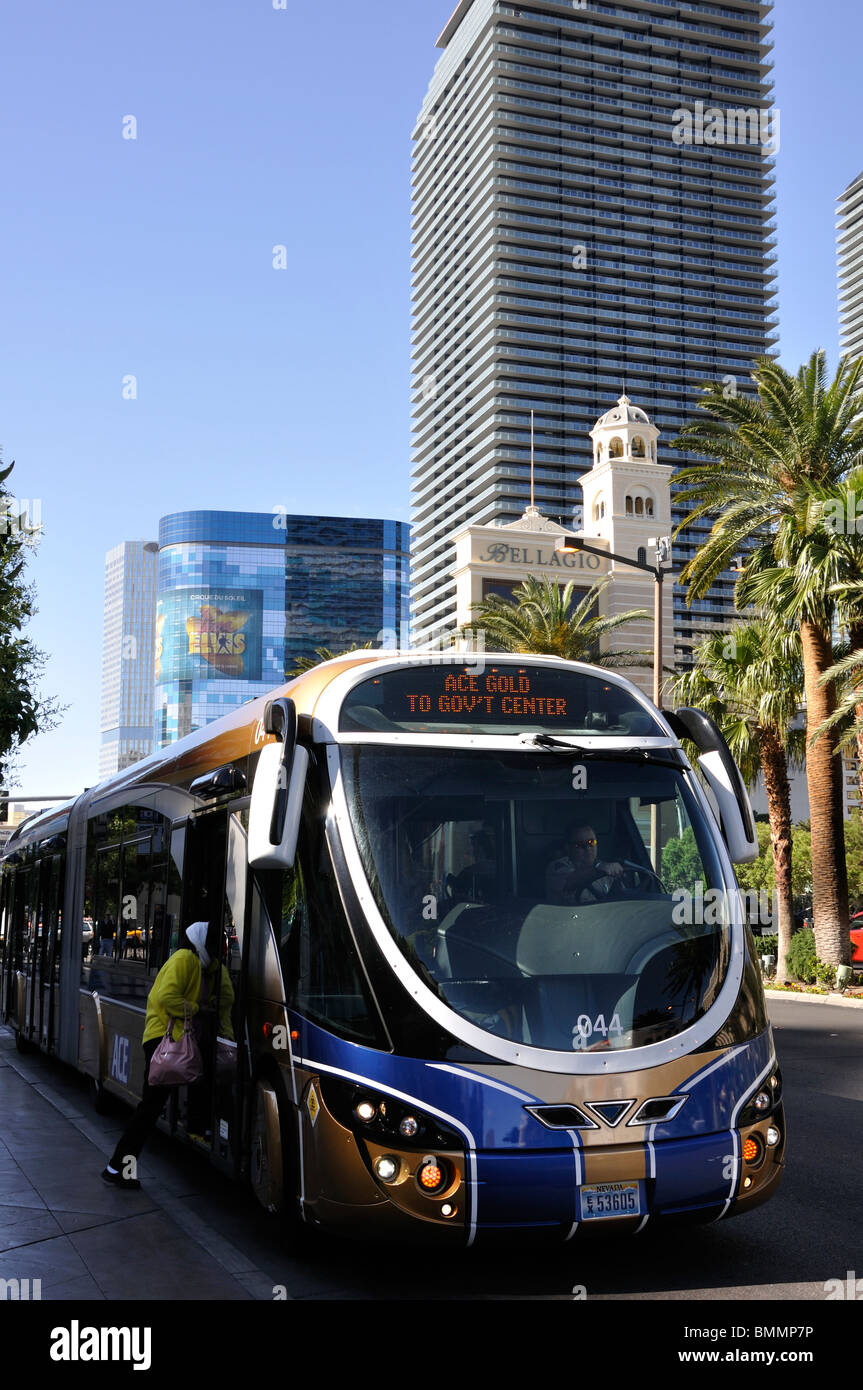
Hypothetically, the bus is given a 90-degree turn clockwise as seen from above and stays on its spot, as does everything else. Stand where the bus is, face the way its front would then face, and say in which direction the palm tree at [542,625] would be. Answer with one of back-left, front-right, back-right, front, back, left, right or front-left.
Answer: back-right

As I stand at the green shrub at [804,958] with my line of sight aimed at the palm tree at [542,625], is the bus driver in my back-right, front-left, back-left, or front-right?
back-left

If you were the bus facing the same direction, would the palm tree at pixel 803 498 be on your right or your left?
on your left

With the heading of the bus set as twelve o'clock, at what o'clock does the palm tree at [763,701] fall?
The palm tree is roughly at 8 o'clock from the bus.

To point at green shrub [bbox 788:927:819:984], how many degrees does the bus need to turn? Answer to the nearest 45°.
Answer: approximately 135° to its left
